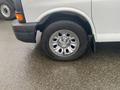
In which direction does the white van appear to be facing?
to the viewer's left
